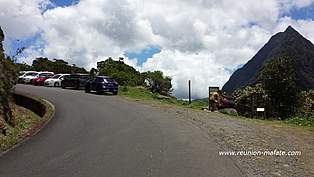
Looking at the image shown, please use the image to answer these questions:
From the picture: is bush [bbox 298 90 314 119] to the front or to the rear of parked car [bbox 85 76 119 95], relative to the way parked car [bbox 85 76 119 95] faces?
to the rear

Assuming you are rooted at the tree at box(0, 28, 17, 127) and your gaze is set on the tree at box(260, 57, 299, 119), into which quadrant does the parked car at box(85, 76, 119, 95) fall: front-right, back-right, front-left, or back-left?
front-left
